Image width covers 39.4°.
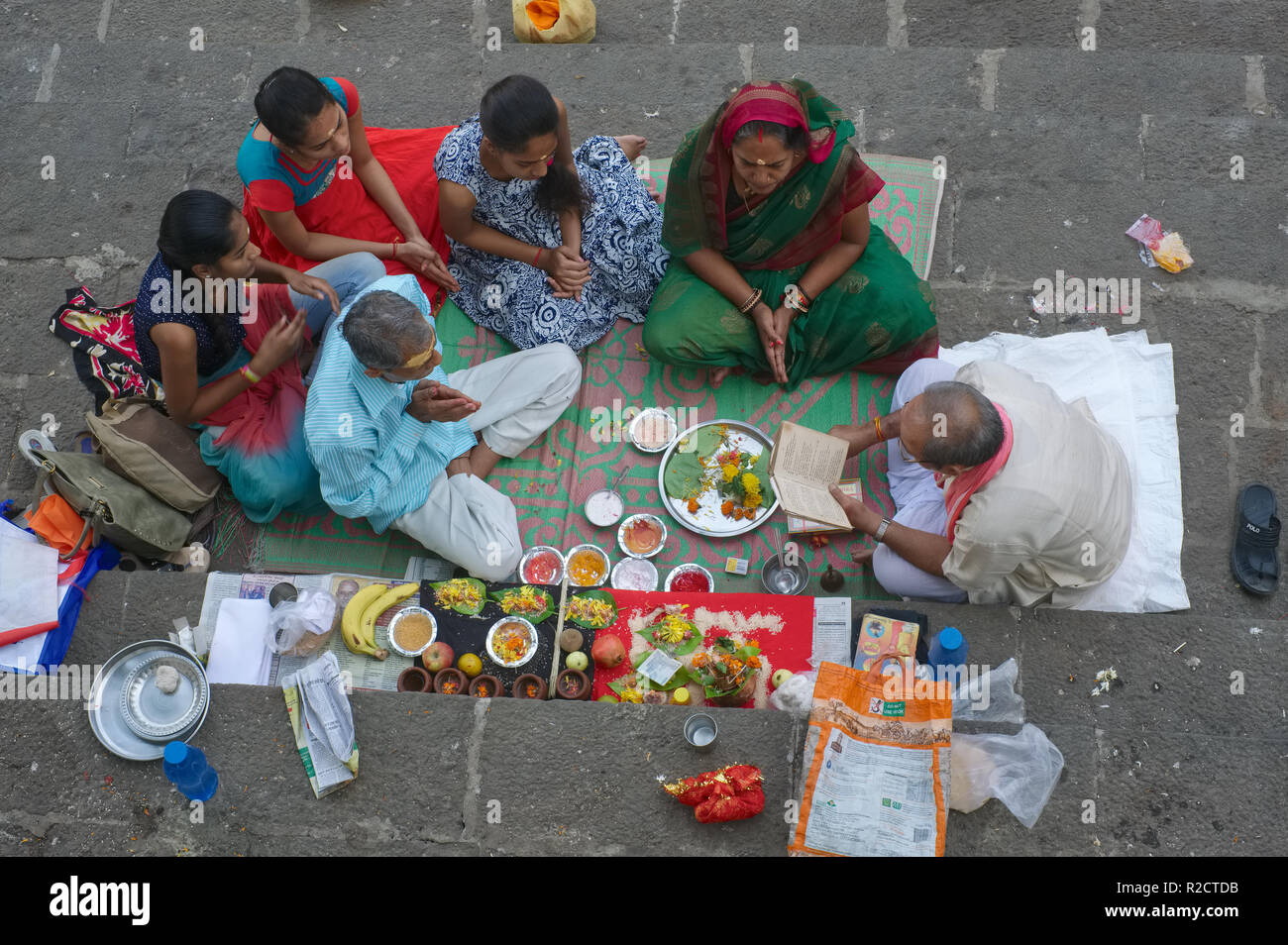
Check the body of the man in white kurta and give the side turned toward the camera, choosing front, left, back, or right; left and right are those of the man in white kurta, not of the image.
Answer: left

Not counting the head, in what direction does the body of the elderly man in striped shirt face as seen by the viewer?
to the viewer's right

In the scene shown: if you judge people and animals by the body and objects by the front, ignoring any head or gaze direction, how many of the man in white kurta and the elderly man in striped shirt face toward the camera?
0

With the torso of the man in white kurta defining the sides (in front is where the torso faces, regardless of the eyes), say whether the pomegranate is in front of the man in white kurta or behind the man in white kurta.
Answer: in front

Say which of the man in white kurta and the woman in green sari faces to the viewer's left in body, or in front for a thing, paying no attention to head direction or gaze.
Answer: the man in white kurta

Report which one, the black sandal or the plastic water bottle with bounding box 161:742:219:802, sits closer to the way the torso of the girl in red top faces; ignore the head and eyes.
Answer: the black sandal

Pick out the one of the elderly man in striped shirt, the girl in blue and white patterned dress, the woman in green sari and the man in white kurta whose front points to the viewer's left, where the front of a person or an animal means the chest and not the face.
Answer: the man in white kurta

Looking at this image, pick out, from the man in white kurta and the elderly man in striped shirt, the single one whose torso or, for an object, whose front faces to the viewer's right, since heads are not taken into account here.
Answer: the elderly man in striped shirt

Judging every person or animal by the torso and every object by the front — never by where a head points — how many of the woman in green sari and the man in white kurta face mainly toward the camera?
1

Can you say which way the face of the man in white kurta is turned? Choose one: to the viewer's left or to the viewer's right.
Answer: to the viewer's left

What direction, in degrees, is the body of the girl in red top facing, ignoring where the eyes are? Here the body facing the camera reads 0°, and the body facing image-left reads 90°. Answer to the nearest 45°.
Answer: approximately 315°

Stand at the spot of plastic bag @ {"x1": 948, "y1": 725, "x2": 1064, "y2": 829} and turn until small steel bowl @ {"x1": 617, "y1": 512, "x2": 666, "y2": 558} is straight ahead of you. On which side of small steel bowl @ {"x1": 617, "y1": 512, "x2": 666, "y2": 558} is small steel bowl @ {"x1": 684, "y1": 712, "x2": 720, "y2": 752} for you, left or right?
left

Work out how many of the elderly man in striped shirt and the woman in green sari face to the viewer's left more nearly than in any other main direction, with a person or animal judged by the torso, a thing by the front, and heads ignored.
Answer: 0

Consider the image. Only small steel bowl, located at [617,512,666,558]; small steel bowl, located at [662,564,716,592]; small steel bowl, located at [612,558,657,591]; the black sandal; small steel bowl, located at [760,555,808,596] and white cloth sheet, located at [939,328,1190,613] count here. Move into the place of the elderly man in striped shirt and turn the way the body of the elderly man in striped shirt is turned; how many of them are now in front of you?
6
